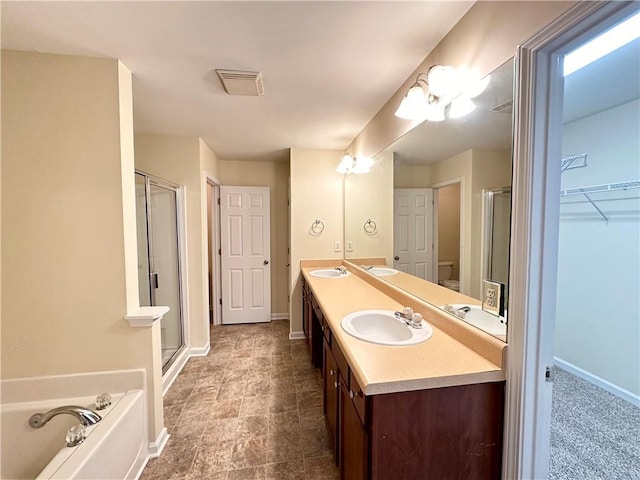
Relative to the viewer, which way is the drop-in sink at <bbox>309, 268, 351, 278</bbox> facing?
to the viewer's left

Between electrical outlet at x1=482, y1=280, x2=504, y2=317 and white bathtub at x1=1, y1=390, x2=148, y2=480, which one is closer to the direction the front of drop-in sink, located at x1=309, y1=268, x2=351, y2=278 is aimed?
the white bathtub

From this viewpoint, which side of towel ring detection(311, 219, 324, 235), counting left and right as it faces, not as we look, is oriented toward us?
front

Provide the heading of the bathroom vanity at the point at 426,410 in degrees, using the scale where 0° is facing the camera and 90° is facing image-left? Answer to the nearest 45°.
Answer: approximately 90°

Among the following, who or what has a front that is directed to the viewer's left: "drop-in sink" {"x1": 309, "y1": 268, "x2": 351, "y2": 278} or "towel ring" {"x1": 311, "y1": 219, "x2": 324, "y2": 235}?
the drop-in sink
